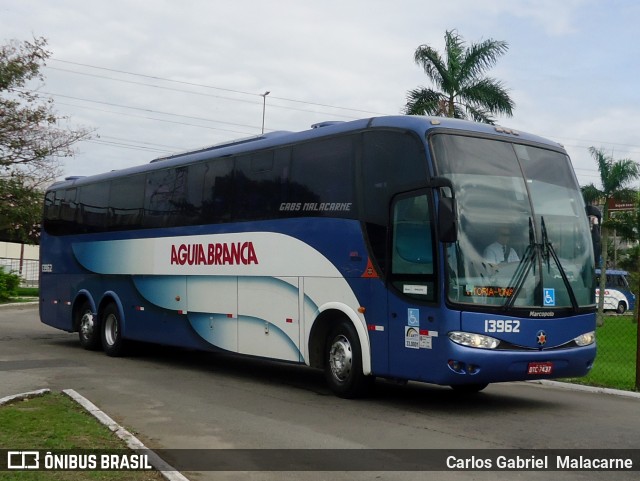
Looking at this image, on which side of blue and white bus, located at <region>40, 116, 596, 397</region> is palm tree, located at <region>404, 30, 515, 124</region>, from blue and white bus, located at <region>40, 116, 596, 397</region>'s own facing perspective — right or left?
on its left

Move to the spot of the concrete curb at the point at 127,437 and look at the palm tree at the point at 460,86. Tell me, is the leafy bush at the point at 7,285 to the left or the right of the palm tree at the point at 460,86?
left

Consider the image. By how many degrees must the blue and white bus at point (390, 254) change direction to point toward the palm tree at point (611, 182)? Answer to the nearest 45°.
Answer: approximately 90° to its left

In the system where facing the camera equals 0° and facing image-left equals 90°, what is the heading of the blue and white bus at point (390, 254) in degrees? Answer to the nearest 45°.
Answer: approximately 315°

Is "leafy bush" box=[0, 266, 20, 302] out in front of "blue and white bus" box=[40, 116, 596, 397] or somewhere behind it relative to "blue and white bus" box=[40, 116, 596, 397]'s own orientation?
behind

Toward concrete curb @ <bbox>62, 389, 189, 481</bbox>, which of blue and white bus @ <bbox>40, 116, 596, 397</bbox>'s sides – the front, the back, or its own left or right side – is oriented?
right
